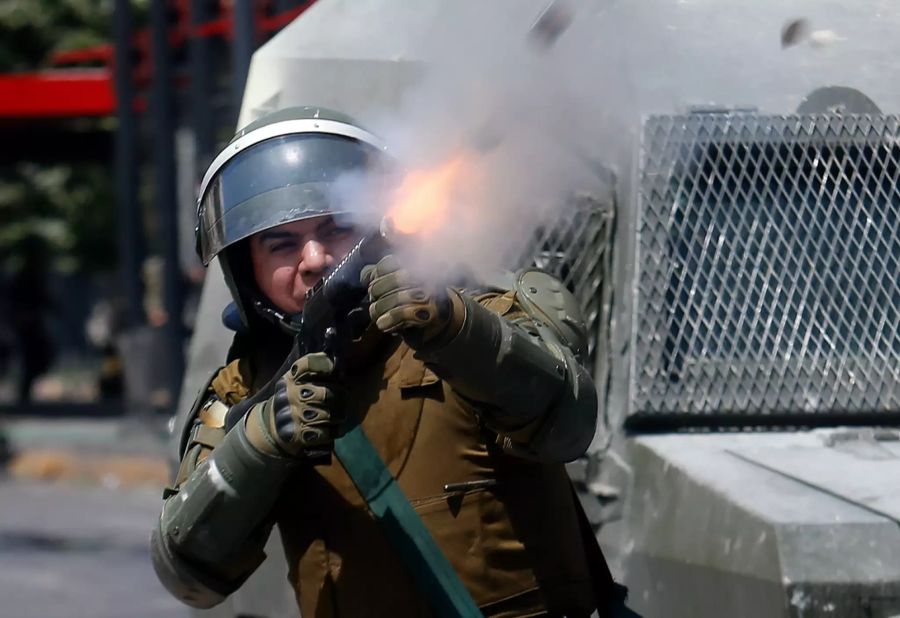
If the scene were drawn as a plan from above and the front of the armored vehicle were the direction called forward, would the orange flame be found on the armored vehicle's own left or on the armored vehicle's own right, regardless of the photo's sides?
on the armored vehicle's own right

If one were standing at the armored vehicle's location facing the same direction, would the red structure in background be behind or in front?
behind

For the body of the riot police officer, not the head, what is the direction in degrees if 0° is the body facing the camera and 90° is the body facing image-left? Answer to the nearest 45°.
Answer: approximately 0°

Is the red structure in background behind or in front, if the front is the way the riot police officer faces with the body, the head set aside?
behind

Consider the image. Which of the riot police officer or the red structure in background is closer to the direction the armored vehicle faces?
the riot police officer

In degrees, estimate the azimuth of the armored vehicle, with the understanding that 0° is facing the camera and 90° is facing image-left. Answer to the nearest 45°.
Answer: approximately 315°
